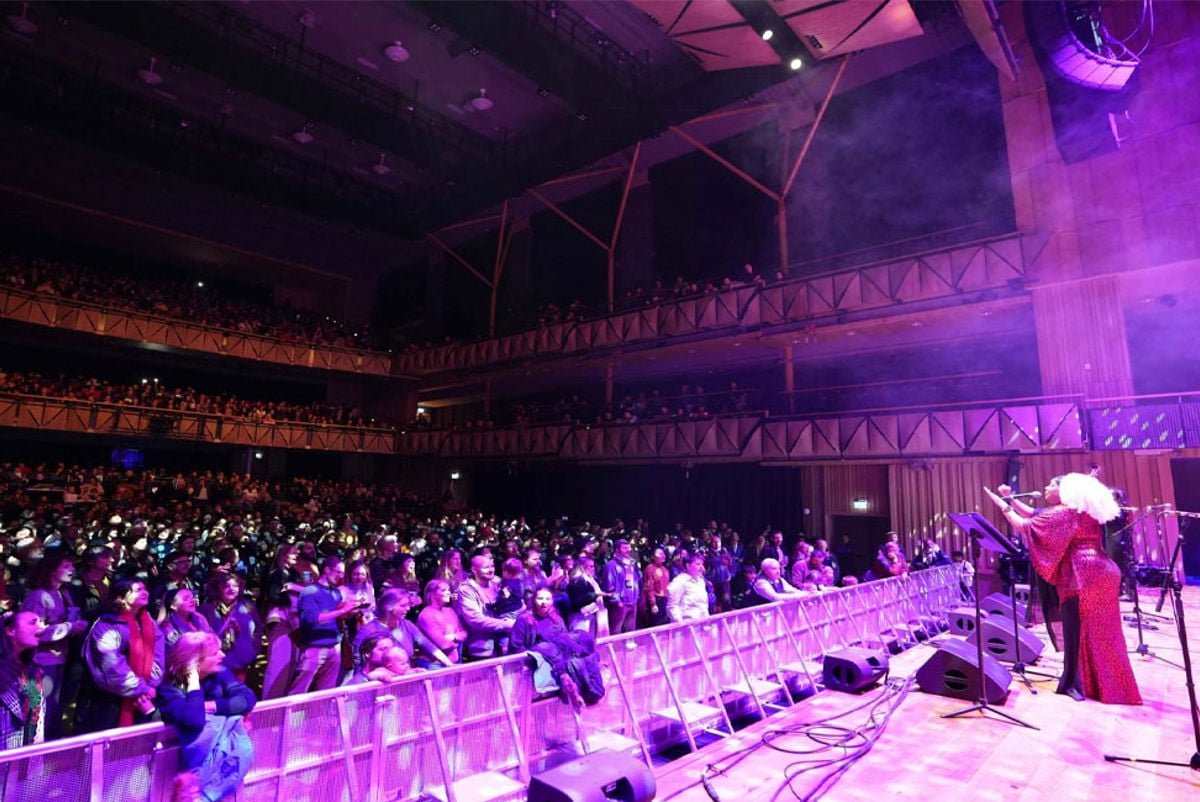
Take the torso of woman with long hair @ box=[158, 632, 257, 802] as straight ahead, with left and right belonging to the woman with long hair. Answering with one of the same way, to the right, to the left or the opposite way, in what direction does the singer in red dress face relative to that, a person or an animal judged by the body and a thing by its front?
the opposite way

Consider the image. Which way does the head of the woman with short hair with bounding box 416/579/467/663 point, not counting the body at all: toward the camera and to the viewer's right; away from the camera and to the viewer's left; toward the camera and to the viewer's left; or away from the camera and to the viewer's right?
toward the camera and to the viewer's right

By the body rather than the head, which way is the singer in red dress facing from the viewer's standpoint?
to the viewer's left

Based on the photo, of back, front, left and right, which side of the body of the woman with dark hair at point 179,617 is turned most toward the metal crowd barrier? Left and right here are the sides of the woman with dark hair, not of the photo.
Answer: front

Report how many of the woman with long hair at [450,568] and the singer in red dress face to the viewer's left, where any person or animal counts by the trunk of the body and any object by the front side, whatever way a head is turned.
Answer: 1

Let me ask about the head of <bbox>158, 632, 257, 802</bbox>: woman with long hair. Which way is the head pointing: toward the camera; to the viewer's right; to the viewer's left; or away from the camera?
to the viewer's right

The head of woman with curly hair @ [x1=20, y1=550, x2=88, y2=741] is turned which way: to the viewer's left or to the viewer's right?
to the viewer's right

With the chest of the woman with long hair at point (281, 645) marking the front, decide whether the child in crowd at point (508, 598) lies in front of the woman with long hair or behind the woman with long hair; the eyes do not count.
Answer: in front

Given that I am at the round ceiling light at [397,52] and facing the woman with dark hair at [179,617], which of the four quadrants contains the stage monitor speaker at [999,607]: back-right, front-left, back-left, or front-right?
front-left

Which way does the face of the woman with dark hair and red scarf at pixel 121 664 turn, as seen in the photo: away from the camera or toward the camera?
toward the camera
